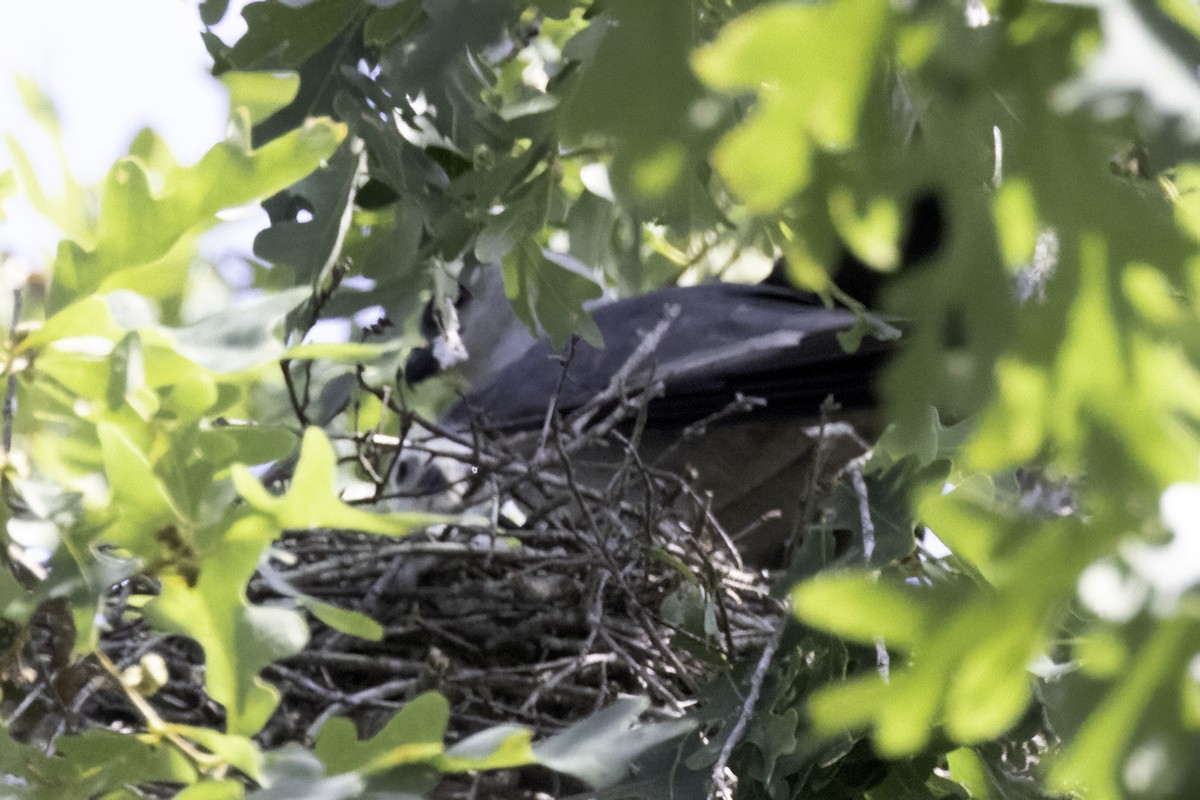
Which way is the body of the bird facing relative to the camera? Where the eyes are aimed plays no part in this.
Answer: to the viewer's left

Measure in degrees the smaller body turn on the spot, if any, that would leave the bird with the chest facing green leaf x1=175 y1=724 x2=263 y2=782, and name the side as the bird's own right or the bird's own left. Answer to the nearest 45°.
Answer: approximately 90° to the bird's own left

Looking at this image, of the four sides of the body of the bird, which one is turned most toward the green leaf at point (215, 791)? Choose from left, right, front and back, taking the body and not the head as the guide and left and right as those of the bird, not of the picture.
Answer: left
